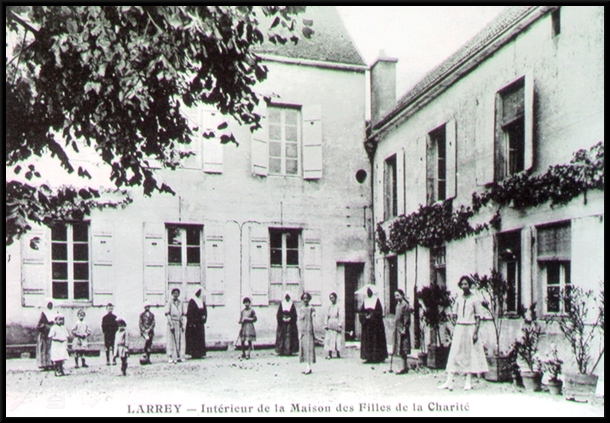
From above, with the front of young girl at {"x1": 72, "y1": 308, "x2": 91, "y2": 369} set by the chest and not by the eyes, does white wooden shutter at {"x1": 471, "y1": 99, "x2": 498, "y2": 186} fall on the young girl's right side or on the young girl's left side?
on the young girl's left side

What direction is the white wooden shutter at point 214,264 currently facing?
toward the camera

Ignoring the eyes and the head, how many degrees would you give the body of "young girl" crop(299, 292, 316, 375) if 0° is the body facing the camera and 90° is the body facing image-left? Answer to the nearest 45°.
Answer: approximately 0°

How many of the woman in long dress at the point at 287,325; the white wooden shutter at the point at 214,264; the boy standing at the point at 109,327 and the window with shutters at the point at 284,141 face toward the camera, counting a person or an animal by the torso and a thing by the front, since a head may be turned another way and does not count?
4

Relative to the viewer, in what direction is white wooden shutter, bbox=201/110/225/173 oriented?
toward the camera

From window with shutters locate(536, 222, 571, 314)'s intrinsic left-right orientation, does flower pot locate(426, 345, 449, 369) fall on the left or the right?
on its right

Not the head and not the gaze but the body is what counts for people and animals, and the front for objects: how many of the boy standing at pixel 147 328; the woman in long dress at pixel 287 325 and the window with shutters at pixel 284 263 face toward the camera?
3

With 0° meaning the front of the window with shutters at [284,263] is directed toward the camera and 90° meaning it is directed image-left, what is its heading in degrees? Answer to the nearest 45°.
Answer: approximately 0°

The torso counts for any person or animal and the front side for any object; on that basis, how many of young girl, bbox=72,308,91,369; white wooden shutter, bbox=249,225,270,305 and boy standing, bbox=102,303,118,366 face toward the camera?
3
